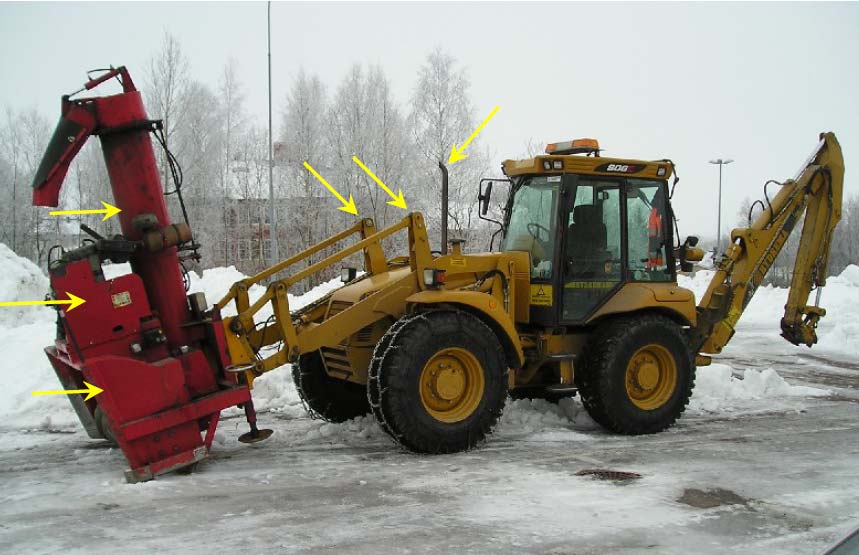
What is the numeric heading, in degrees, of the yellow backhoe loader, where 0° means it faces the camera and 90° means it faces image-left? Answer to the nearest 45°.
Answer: approximately 45°
